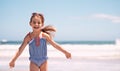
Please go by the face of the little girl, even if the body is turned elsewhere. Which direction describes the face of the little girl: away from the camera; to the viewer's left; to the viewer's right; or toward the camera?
toward the camera

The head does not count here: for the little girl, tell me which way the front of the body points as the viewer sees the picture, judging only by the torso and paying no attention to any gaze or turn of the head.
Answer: toward the camera
